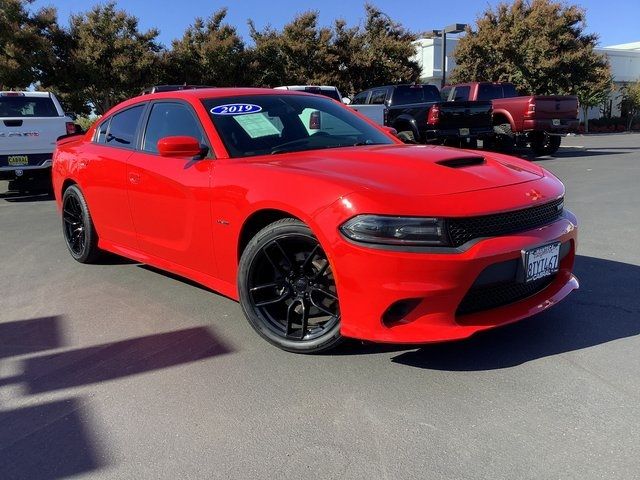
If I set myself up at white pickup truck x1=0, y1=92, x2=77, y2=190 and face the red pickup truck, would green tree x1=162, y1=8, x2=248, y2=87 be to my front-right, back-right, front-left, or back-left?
front-left

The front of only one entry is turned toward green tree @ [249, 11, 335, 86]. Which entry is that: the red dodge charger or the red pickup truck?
the red pickup truck

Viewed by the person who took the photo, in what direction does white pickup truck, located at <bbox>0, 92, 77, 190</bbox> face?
facing away from the viewer

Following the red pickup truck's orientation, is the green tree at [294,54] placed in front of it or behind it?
in front

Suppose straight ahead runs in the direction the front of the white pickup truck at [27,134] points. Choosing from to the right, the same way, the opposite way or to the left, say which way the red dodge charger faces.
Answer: the opposite way

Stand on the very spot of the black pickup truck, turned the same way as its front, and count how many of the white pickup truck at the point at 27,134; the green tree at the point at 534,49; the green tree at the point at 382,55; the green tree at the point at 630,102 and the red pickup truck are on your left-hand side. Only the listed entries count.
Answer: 1

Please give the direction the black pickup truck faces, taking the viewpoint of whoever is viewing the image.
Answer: facing away from the viewer and to the left of the viewer

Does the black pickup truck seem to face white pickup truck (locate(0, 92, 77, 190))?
no

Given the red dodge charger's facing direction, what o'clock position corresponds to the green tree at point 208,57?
The green tree is roughly at 7 o'clock from the red dodge charger.

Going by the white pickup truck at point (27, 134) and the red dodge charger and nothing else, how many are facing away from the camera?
1

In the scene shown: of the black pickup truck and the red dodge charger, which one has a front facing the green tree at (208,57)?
the black pickup truck

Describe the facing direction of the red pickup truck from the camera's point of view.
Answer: facing away from the viewer and to the left of the viewer

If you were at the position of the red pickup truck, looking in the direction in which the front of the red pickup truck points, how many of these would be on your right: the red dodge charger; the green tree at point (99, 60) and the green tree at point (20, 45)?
0

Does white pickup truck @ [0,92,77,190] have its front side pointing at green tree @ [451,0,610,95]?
no

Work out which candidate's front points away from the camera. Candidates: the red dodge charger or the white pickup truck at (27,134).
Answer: the white pickup truck

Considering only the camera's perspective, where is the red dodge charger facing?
facing the viewer and to the right of the viewer

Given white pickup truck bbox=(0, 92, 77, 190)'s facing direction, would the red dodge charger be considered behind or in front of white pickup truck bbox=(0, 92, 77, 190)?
behind

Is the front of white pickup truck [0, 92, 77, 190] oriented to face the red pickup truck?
no
